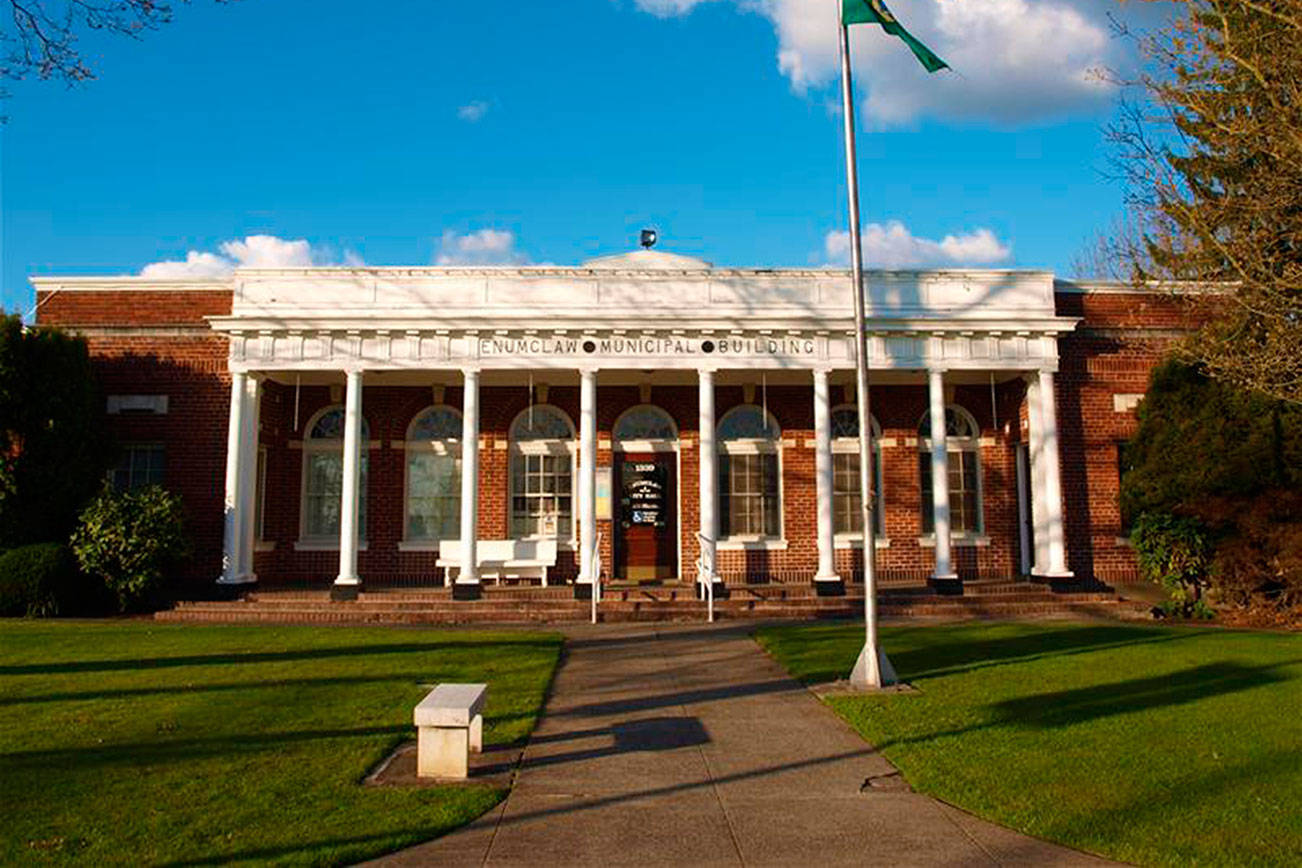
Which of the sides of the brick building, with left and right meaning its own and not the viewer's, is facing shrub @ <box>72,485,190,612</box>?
right

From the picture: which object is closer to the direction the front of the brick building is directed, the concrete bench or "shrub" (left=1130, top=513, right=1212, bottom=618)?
the concrete bench

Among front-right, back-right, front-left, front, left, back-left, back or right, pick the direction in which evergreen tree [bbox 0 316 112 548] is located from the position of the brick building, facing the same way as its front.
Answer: right

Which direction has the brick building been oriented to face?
toward the camera

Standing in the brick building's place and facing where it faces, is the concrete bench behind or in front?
in front

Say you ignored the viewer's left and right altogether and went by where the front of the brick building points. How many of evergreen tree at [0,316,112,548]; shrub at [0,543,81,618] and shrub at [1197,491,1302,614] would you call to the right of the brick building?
2

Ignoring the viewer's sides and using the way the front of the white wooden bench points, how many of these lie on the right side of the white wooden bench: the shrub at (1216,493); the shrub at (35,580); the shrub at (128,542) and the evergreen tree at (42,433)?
3

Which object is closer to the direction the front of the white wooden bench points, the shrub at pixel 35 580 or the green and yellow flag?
the green and yellow flag

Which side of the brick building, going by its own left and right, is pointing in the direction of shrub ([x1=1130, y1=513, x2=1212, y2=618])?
left

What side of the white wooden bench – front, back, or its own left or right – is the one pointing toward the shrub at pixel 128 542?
right

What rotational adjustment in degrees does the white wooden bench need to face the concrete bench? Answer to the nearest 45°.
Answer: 0° — it already faces it

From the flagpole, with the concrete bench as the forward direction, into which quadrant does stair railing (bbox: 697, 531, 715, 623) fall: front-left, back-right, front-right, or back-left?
back-right

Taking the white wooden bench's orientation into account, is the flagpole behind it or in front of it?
in front

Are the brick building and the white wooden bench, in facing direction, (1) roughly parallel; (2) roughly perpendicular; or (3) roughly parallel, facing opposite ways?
roughly parallel

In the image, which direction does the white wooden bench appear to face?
toward the camera
